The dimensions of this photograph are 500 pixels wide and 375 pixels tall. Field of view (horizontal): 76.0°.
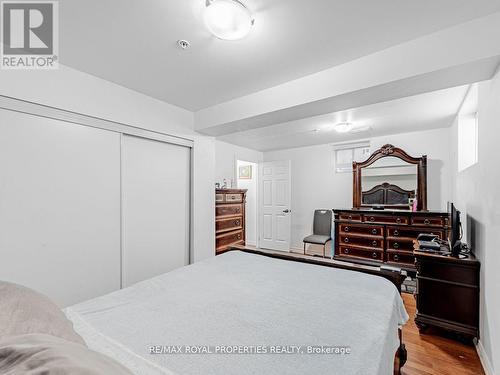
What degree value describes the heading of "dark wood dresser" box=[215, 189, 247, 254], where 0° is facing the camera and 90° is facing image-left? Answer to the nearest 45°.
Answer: approximately 315°

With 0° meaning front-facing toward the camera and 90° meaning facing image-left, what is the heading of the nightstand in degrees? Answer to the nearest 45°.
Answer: approximately 90°

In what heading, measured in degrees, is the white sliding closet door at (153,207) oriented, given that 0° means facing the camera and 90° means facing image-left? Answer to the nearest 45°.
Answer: approximately 315°

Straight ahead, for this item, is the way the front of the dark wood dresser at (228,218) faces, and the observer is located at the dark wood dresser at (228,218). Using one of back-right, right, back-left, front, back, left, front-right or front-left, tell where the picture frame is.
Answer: back-left

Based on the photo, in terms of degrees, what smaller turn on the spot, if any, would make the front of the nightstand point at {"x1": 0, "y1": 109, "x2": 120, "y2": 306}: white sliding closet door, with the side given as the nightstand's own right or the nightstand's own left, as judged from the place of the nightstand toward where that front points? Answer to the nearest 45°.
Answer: approximately 45° to the nightstand's own left

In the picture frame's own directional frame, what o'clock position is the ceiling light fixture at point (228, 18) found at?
The ceiling light fixture is roughly at 12 o'clock from the picture frame.

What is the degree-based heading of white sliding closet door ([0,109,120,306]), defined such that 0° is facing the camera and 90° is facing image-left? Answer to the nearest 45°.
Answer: approximately 315°

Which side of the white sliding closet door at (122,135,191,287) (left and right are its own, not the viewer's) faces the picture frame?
left
